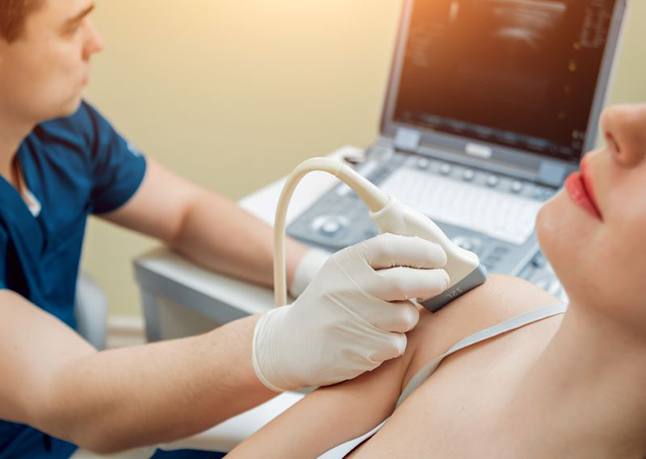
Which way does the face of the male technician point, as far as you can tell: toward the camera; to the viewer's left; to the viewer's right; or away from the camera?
to the viewer's right

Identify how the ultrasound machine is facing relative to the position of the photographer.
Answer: facing the viewer and to the left of the viewer

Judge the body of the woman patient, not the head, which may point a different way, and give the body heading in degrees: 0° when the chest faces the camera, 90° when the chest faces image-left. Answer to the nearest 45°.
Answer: approximately 45°

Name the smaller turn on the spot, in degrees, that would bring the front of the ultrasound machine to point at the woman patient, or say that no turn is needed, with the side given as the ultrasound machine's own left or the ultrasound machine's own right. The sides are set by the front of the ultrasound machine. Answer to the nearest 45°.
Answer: approximately 45° to the ultrasound machine's own left

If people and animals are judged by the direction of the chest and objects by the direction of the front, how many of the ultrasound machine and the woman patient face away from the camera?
0

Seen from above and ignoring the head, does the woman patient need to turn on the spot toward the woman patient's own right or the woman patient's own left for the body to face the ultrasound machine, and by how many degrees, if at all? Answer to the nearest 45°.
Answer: approximately 135° to the woman patient's own right
